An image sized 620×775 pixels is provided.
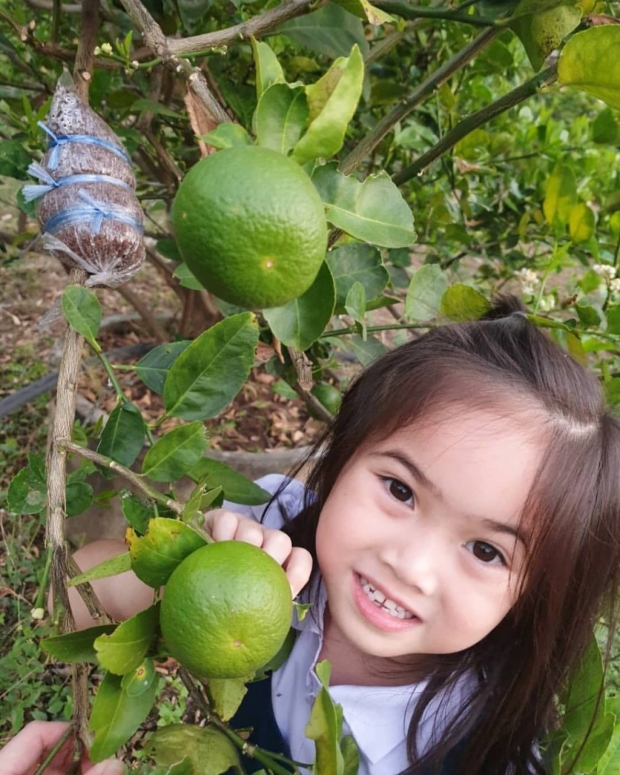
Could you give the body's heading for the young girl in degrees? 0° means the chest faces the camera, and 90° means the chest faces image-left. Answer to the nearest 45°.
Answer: approximately 0°

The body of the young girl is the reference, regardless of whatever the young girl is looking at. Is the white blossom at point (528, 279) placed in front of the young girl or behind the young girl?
behind
